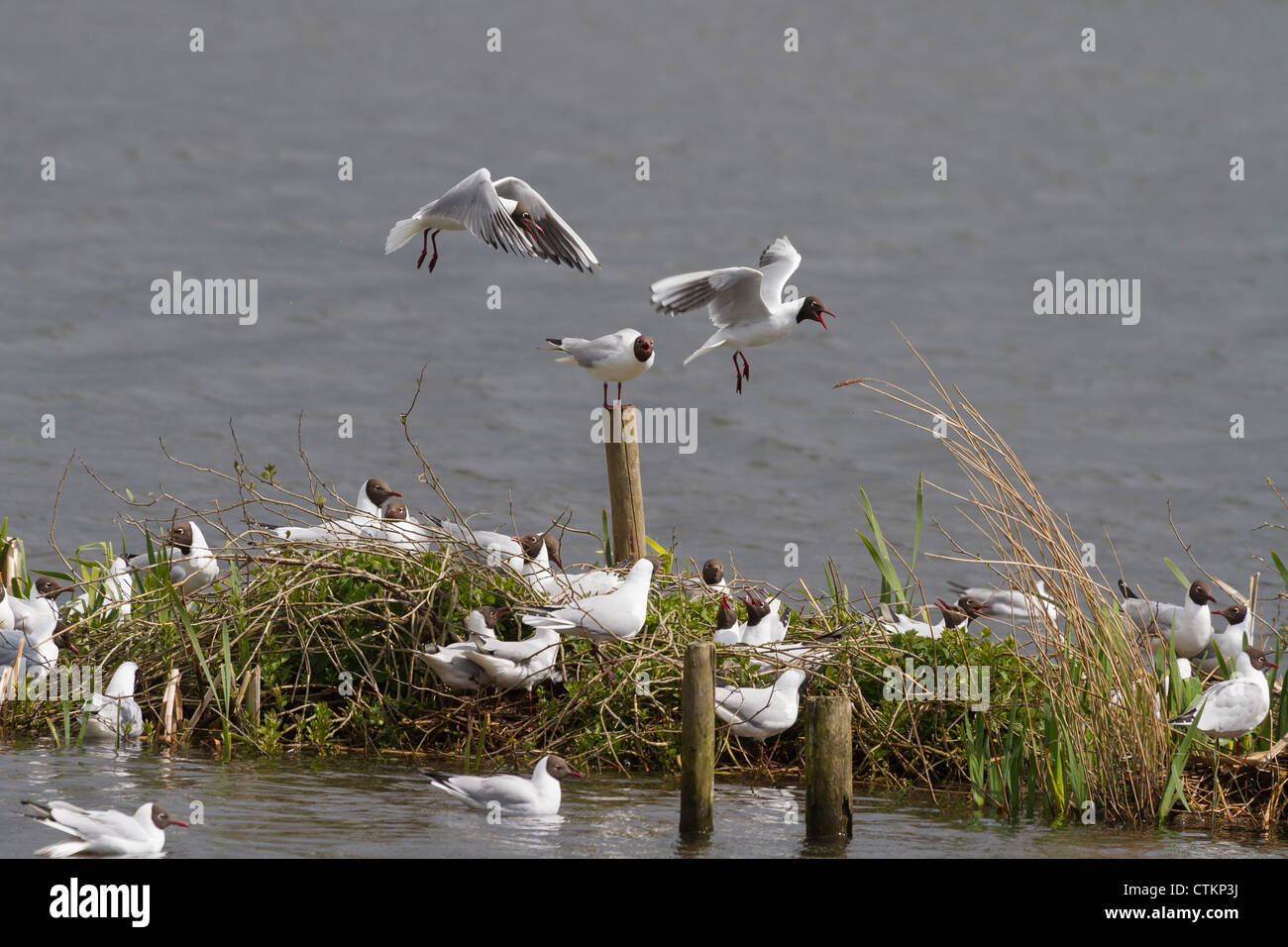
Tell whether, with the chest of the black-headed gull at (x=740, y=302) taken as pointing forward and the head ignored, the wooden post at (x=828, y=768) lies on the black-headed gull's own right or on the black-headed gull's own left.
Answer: on the black-headed gull's own right

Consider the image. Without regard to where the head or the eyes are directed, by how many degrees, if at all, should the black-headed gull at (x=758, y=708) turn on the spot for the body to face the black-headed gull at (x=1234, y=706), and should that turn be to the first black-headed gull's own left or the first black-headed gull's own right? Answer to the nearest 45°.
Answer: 0° — it already faces it

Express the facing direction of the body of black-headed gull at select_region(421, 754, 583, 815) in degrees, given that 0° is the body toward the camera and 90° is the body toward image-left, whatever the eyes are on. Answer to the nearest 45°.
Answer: approximately 270°

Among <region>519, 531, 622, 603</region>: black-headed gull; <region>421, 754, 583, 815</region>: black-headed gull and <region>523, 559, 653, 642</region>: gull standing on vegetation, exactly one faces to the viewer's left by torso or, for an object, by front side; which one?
<region>519, 531, 622, 603</region>: black-headed gull

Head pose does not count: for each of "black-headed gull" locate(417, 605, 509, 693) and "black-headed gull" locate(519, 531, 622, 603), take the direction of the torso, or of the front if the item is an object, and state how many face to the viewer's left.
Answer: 1

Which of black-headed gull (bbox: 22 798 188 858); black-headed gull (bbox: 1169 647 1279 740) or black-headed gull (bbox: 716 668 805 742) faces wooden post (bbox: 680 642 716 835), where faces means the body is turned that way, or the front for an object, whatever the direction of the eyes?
black-headed gull (bbox: 22 798 188 858)

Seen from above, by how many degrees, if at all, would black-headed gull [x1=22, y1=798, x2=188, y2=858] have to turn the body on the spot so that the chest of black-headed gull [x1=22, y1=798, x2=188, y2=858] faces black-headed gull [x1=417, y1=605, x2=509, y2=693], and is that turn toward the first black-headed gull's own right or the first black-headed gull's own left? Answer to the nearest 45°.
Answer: approximately 45° to the first black-headed gull's own left

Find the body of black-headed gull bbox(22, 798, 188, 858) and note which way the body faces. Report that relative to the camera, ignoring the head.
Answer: to the viewer's right

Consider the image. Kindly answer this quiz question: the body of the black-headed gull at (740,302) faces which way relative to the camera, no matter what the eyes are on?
to the viewer's right

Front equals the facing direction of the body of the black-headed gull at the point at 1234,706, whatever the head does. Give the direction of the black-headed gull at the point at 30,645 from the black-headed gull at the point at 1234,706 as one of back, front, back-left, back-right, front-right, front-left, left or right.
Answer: back

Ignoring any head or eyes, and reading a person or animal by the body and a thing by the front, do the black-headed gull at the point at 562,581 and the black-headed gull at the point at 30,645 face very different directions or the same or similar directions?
very different directions
